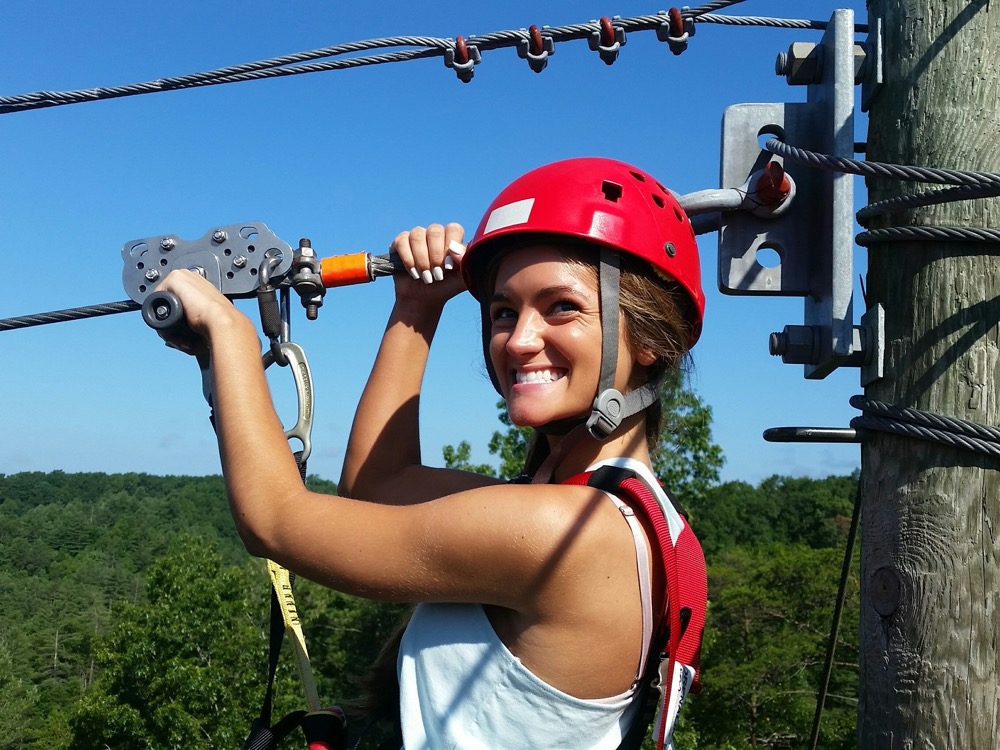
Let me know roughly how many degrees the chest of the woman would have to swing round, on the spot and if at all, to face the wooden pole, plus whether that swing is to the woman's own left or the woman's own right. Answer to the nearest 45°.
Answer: approximately 180°

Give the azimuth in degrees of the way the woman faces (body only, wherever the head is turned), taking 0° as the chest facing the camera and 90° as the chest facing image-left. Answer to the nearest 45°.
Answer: approximately 90°

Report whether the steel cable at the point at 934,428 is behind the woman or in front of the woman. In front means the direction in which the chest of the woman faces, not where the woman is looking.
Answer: behind
